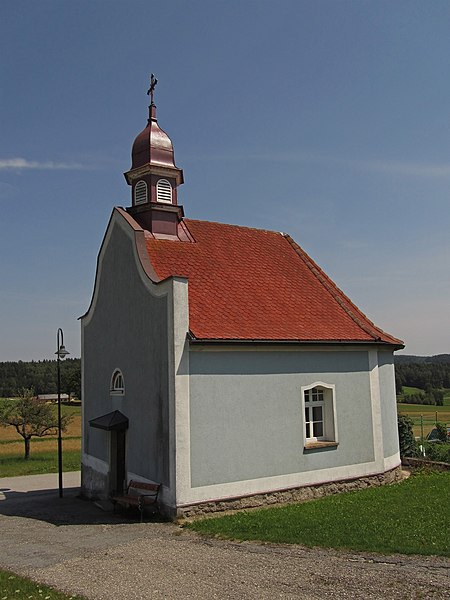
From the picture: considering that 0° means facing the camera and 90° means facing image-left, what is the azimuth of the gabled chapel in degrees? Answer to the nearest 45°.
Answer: approximately 45°

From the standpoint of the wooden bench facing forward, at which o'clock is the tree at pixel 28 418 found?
The tree is roughly at 4 o'clock from the wooden bench.

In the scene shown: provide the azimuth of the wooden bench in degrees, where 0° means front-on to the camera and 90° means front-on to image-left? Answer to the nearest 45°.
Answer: approximately 45°

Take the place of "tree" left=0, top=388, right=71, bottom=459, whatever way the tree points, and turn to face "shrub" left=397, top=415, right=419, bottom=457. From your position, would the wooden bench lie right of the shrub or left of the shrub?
right

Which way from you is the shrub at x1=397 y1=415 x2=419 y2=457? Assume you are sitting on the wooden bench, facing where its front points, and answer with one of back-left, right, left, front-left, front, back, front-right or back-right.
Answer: back

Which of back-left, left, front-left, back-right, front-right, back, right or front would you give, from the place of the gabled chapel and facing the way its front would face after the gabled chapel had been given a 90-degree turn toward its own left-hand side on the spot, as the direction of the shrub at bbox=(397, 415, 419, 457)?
left
